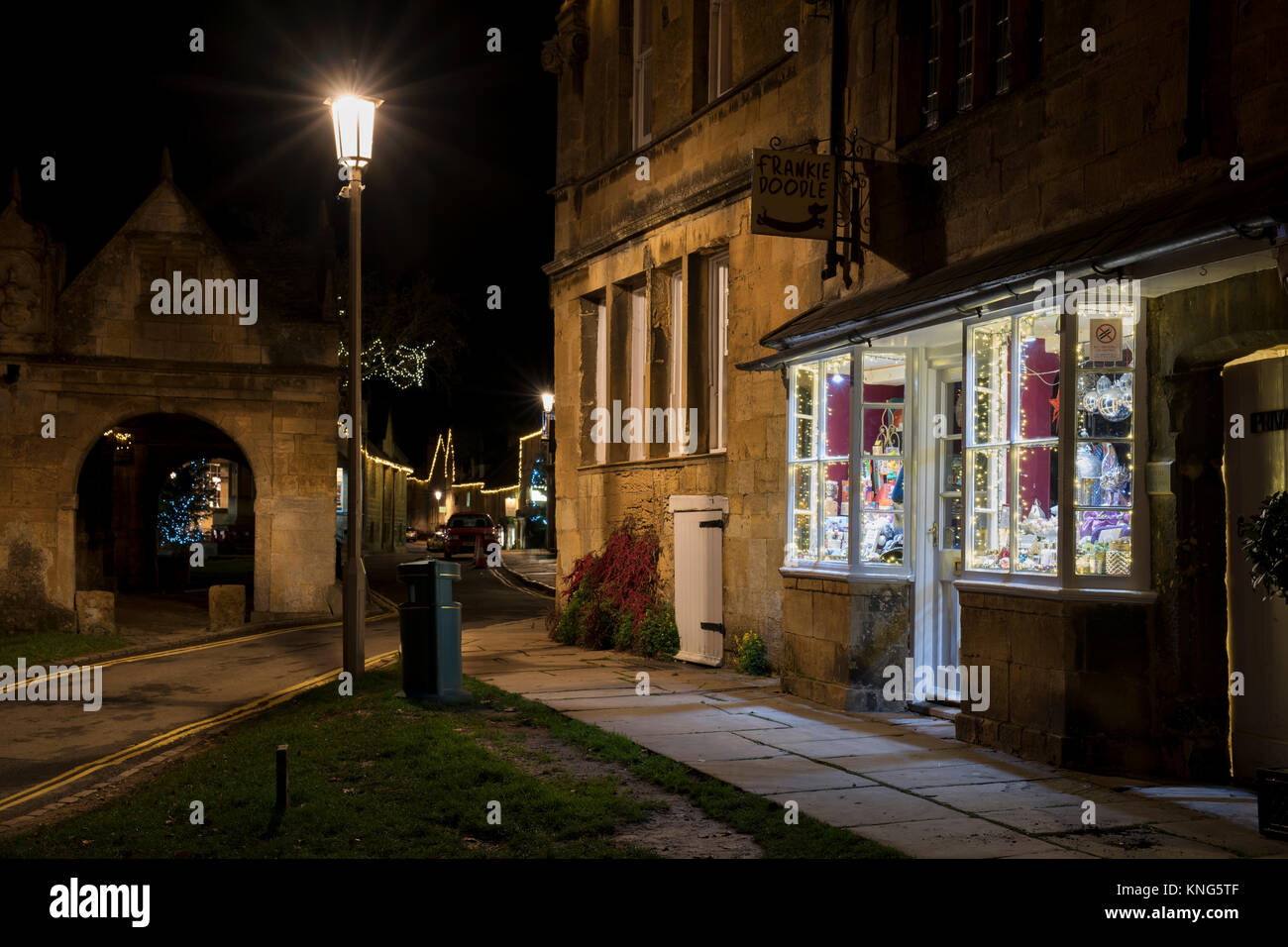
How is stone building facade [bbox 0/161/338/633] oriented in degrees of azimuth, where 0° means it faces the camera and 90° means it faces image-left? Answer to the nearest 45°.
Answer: approximately 0°

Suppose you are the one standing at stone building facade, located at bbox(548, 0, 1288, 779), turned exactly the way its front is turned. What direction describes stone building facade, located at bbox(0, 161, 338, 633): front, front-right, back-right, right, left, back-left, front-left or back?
right

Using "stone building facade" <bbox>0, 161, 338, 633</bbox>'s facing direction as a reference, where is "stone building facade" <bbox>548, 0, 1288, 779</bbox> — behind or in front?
in front

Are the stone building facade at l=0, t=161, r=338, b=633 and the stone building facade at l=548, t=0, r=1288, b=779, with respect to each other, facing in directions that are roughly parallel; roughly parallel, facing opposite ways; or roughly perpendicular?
roughly perpendicular

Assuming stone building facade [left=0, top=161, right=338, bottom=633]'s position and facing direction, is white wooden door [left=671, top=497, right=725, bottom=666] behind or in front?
in front

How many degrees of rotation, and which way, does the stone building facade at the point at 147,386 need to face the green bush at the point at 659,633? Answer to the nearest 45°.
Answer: approximately 45° to its left

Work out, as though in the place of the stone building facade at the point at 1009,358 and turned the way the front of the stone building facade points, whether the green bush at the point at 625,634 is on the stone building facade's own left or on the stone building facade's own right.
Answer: on the stone building facade's own right

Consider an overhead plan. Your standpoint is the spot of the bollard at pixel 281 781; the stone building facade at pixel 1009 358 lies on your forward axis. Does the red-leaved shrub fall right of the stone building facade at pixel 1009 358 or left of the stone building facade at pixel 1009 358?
left

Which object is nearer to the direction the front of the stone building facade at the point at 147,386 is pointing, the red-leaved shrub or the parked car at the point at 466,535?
the red-leaved shrub

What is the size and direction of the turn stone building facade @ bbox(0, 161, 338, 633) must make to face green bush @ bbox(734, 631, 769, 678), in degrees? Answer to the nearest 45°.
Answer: approximately 45° to its left

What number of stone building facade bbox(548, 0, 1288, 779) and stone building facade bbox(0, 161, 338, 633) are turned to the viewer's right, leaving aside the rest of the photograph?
0

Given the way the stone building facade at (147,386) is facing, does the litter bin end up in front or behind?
in front

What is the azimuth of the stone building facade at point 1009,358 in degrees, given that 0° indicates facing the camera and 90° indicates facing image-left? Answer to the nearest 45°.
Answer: approximately 45°
